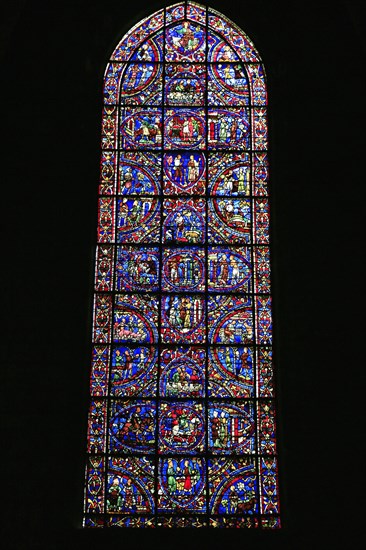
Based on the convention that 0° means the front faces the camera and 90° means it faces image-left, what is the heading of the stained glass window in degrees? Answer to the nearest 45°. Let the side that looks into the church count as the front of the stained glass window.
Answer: approximately 0°
